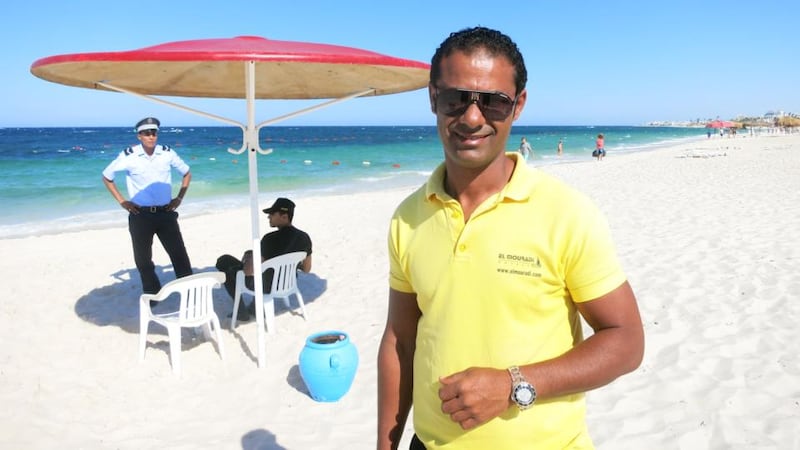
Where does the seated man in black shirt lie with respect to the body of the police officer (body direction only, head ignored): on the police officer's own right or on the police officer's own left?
on the police officer's own left

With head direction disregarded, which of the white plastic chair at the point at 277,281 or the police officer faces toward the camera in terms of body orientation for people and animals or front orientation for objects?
the police officer

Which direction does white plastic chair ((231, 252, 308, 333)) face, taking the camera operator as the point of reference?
facing away from the viewer and to the left of the viewer

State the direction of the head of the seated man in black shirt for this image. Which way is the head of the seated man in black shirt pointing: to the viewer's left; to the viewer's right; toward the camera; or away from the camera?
to the viewer's left

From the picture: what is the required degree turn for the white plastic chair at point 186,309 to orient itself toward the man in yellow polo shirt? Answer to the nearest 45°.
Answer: approximately 135° to its left

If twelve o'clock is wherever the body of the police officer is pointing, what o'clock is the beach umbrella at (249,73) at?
The beach umbrella is roughly at 11 o'clock from the police officer.

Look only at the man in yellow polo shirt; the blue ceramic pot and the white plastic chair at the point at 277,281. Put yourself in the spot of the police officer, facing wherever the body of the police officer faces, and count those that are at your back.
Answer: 0

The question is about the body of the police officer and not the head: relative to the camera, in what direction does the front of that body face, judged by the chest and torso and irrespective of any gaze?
toward the camera

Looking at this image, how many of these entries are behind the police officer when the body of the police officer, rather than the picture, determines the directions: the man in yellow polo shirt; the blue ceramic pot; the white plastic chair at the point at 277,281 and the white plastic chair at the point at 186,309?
0

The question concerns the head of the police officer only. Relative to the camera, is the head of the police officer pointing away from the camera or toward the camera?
toward the camera

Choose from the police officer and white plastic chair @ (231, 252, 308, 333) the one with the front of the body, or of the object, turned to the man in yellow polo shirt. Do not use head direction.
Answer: the police officer

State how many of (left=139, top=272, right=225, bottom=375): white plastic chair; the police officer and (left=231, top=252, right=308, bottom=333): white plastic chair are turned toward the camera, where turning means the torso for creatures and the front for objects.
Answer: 1

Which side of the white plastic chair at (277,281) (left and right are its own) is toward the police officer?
front

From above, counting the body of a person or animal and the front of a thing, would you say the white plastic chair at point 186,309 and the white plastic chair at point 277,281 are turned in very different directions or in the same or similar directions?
same or similar directions

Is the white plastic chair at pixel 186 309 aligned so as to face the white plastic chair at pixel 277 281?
no

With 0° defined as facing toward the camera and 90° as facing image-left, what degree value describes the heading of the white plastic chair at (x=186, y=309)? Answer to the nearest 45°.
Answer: approximately 135°

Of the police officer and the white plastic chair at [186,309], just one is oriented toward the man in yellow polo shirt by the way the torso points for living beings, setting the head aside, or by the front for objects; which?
the police officer
